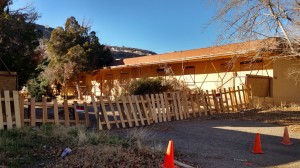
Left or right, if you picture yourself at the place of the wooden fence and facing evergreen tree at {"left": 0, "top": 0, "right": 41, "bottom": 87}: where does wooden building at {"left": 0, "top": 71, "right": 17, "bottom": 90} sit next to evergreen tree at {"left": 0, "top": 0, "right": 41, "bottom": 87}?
left

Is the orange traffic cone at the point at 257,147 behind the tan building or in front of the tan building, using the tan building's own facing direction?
in front

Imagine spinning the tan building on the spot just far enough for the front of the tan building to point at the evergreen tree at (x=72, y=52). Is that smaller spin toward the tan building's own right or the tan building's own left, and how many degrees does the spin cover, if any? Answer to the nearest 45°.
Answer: approximately 90° to the tan building's own right

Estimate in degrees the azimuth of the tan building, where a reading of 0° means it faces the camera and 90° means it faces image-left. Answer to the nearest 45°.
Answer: approximately 45°

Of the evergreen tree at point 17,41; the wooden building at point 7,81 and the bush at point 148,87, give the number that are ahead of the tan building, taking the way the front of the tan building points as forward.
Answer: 3

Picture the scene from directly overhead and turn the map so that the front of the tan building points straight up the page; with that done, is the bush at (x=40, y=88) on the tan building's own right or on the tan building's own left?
on the tan building's own right

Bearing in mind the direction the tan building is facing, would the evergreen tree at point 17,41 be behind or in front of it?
in front

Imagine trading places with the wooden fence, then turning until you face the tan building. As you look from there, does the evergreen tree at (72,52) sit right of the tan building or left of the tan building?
left
